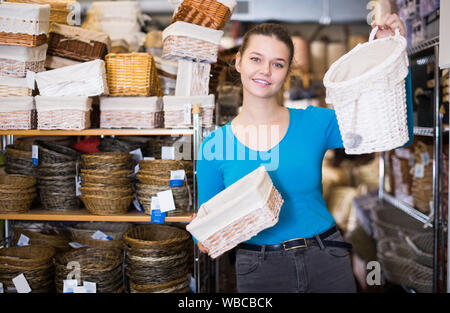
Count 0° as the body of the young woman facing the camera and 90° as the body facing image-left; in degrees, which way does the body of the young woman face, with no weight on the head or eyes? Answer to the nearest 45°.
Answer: approximately 0°

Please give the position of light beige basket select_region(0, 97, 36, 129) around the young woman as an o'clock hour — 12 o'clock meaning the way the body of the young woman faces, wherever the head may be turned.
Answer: The light beige basket is roughly at 4 o'clock from the young woman.

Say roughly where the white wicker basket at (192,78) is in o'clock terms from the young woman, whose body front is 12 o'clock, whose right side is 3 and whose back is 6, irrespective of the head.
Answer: The white wicker basket is roughly at 5 o'clock from the young woman.

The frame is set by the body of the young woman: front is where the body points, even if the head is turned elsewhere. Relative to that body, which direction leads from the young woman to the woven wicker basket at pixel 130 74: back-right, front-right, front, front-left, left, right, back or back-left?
back-right

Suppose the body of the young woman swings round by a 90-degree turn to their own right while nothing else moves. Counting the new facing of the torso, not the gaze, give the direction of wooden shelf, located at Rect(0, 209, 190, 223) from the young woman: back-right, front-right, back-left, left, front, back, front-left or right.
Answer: front-right

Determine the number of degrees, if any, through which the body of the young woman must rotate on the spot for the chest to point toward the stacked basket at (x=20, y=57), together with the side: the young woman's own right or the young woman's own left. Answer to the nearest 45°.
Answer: approximately 135° to the young woman's own right

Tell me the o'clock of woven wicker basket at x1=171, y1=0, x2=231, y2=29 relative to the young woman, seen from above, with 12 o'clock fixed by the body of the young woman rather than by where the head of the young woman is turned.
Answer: The woven wicker basket is roughly at 5 o'clock from the young woman.

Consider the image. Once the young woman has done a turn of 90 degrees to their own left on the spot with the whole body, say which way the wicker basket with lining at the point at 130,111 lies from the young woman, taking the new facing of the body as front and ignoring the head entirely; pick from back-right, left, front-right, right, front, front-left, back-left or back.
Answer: back-left

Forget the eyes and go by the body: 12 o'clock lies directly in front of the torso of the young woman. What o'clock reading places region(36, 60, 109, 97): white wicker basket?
The white wicker basket is roughly at 4 o'clock from the young woman.

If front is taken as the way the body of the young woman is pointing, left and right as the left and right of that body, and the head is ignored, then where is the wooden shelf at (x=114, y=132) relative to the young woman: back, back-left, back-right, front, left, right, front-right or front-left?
back-right

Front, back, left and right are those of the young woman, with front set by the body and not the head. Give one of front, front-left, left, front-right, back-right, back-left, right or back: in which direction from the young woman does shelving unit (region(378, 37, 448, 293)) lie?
back-left

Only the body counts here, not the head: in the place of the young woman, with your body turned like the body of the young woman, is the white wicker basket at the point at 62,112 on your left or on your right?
on your right
